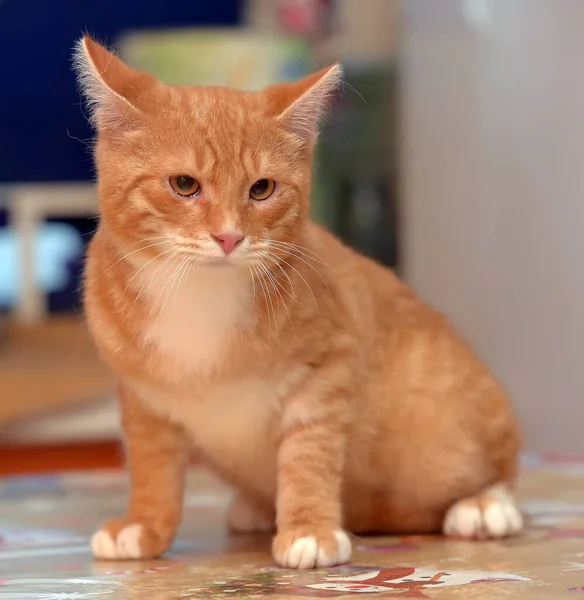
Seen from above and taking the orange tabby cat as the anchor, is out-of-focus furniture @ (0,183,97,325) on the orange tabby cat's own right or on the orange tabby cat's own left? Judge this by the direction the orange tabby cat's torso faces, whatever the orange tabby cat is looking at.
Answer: on the orange tabby cat's own right

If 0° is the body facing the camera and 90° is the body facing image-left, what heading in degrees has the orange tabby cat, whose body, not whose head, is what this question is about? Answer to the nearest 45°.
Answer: approximately 45°

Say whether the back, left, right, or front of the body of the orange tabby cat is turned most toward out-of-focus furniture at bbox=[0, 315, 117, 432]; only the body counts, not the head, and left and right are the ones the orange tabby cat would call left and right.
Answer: right
